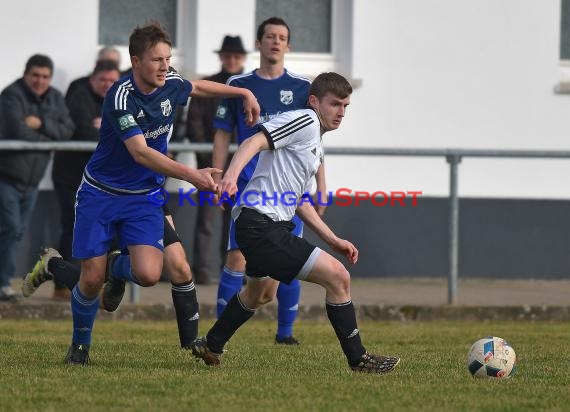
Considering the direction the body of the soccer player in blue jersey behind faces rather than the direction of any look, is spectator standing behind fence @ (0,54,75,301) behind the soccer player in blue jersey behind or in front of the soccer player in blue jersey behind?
behind

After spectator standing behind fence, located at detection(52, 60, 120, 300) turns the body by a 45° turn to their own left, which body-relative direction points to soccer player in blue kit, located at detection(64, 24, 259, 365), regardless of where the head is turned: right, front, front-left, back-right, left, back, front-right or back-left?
right

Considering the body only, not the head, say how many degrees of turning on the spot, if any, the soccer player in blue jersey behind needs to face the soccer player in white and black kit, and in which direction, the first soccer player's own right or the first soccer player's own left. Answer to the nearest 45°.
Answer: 0° — they already face them

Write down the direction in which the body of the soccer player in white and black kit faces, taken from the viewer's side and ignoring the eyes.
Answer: to the viewer's right

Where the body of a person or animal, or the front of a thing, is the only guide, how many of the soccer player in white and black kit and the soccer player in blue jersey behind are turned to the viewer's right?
1

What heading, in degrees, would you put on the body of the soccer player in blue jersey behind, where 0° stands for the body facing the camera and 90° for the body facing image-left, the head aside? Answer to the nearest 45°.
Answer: approximately 0°

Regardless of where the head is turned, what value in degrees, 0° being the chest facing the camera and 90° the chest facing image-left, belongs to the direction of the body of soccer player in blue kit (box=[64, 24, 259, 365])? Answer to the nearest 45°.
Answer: approximately 315°

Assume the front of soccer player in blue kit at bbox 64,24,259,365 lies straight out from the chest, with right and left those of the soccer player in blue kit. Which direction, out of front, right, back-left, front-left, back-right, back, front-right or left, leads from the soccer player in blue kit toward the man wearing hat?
back-left

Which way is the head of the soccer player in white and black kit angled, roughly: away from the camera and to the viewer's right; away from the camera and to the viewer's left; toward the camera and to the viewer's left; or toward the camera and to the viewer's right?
toward the camera and to the viewer's right

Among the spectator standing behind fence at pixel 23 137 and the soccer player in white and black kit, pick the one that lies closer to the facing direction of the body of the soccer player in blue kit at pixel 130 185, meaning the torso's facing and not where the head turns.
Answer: the soccer player in white and black kit

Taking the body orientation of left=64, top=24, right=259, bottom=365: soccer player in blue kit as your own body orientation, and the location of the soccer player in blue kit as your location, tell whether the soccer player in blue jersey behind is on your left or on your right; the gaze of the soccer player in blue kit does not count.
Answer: on your left

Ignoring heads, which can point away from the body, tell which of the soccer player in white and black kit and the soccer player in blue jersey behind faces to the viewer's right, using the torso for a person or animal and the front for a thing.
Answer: the soccer player in white and black kit
